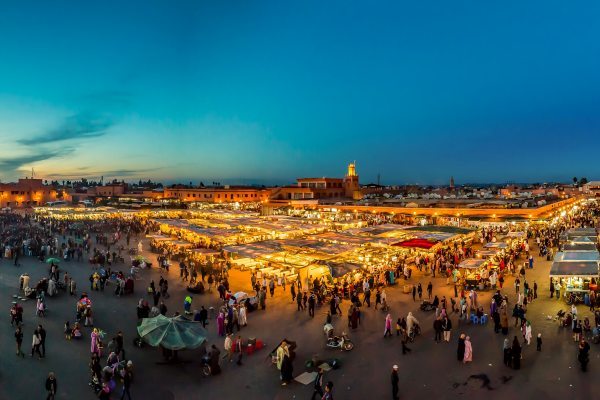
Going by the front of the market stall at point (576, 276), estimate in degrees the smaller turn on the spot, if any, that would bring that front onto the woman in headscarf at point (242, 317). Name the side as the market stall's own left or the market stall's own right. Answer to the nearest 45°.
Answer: approximately 45° to the market stall's own right

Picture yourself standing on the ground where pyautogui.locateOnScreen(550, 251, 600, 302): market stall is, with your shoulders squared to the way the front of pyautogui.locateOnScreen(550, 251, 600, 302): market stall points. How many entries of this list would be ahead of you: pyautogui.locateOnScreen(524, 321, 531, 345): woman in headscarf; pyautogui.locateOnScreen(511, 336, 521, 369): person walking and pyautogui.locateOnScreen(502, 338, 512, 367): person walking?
3

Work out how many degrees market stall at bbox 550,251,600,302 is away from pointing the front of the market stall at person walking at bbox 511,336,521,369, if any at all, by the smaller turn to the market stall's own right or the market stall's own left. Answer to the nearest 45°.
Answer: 0° — it already faces them

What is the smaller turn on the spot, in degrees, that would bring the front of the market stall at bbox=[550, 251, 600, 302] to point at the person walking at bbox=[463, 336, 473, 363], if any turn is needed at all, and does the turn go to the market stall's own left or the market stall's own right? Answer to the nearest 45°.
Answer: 0° — it already faces them

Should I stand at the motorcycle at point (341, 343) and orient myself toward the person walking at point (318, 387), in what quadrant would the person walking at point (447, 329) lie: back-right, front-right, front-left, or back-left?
back-left

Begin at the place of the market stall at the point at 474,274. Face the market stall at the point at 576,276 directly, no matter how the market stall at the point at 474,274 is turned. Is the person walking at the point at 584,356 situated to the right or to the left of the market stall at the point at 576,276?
right

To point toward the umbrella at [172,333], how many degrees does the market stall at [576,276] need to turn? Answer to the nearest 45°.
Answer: approximately 45° to its right
